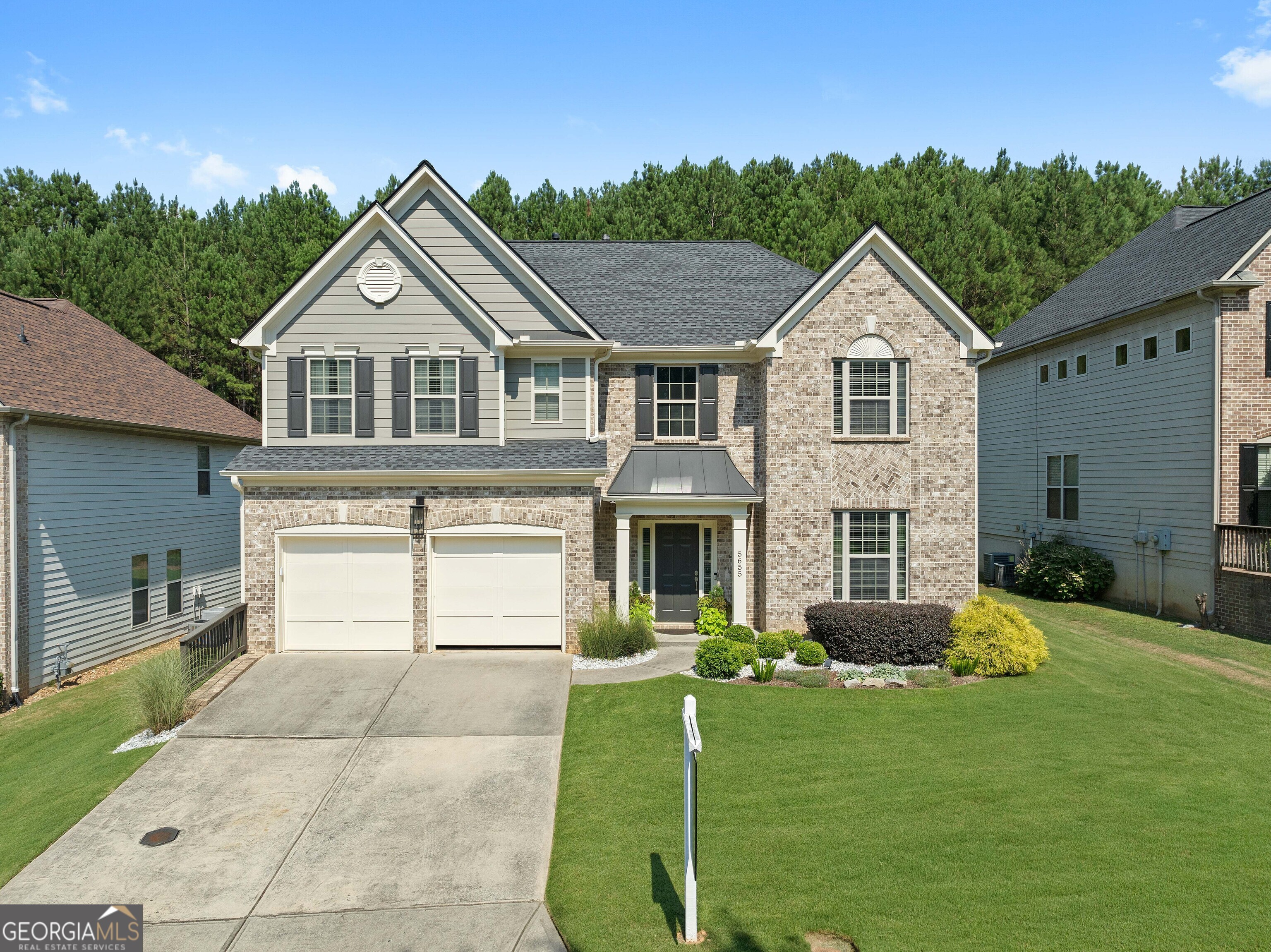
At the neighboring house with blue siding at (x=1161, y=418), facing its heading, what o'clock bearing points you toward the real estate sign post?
The real estate sign post is roughly at 2 o'clock from the neighboring house with blue siding.

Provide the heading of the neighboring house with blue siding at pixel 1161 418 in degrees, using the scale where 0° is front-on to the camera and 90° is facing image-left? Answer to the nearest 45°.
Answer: approximately 315°

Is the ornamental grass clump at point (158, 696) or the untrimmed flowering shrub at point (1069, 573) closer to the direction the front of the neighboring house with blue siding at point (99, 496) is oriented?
the ornamental grass clump

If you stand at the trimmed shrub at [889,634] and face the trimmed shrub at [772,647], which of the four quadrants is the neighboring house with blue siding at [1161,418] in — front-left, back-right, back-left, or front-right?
back-right

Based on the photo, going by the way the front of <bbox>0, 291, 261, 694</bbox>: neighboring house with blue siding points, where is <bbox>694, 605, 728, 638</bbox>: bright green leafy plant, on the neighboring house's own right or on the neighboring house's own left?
on the neighboring house's own left

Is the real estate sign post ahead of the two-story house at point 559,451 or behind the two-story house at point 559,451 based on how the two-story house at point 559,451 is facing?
ahead

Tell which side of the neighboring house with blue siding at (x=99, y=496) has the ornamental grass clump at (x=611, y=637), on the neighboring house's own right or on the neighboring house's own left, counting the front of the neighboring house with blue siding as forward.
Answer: on the neighboring house's own left

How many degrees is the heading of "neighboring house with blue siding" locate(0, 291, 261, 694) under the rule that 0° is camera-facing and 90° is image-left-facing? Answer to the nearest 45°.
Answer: approximately 45°

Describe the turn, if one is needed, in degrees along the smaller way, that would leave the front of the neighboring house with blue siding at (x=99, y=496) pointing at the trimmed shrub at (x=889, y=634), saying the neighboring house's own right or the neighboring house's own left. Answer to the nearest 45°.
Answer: approximately 90° to the neighboring house's own left

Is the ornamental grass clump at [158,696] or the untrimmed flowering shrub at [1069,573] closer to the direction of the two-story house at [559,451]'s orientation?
the ornamental grass clump

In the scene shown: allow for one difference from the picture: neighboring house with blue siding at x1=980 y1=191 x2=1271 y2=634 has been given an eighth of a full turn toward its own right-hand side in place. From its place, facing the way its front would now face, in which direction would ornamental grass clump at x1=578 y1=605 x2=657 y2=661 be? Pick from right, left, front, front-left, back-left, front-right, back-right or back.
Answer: front-right

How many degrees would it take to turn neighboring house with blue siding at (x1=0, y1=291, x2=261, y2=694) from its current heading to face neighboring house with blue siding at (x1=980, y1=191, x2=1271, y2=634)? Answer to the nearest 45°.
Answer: approximately 90° to its left
